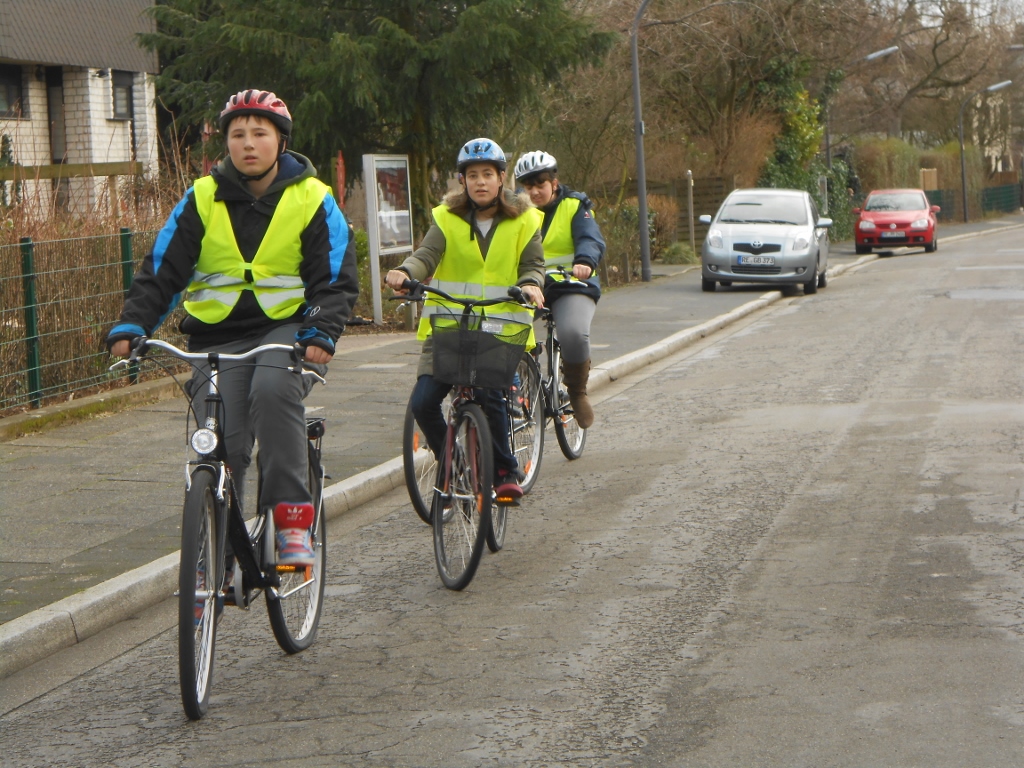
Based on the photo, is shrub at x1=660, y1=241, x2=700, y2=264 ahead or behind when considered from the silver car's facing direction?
behind

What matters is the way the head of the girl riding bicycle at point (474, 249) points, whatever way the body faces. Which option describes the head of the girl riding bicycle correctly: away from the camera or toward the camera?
toward the camera

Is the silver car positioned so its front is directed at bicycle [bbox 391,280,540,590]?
yes

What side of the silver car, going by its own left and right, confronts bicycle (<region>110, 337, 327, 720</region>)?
front

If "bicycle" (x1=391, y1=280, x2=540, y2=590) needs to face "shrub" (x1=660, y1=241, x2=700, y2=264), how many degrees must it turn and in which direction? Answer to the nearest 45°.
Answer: approximately 180°

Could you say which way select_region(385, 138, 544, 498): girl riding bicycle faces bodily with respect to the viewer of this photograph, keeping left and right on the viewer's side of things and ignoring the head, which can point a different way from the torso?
facing the viewer

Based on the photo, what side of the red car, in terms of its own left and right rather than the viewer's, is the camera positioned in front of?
front

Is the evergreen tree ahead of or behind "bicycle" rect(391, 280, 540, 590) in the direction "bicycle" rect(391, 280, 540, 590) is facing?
behind

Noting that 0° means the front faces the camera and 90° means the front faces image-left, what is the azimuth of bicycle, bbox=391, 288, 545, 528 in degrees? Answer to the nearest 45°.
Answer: approximately 45°

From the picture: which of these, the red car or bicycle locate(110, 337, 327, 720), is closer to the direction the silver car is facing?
the bicycle

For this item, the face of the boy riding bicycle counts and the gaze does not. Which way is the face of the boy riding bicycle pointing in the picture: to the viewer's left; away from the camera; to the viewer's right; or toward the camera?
toward the camera

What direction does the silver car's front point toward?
toward the camera

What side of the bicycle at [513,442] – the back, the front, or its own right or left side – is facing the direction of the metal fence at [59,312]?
right

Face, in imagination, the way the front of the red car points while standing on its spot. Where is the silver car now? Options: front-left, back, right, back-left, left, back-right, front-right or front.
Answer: front

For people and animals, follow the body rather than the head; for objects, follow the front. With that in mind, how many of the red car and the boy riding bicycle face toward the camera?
2

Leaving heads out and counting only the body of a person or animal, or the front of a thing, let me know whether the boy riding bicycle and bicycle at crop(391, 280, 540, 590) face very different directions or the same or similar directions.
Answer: same or similar directions
